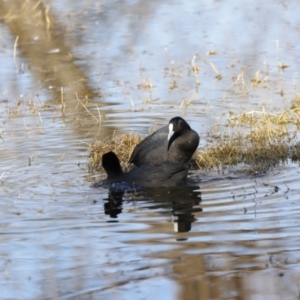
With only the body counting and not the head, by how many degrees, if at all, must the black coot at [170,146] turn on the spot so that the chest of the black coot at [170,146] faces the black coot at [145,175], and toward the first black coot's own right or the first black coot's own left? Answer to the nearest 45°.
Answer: approximately 135° to the first black coot's own right

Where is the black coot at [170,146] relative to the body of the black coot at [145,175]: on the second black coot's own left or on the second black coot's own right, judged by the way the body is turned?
on the second black coot's own right

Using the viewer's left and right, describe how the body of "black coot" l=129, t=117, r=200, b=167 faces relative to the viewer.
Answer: facing to the right of the viewer

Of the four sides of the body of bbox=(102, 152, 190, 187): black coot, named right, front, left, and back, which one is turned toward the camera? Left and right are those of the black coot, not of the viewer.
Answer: left

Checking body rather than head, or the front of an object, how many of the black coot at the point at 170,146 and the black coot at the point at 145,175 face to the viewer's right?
1

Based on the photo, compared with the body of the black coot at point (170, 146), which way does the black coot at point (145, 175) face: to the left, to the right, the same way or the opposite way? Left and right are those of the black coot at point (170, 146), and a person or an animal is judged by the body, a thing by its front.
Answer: the opposite way
